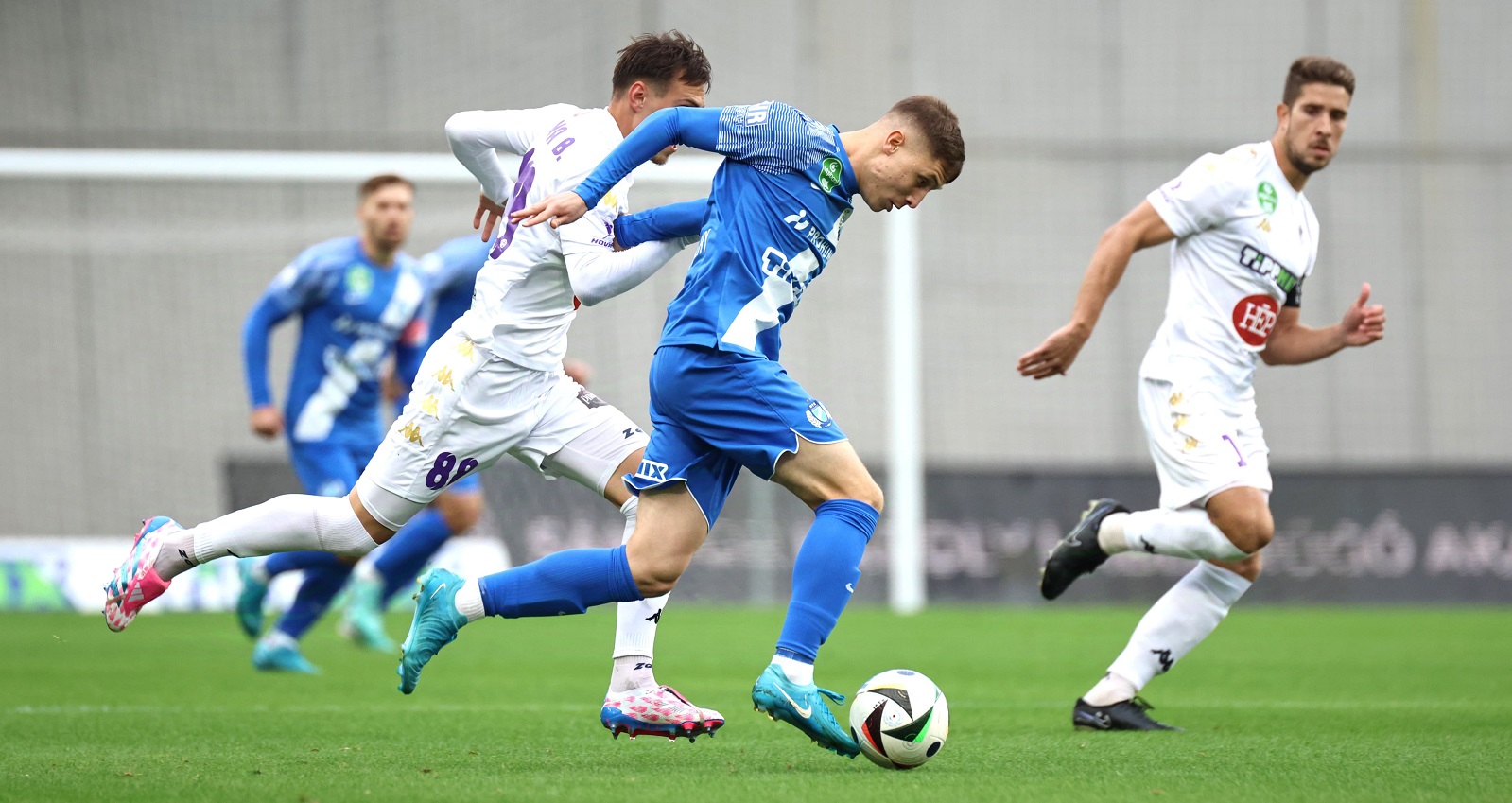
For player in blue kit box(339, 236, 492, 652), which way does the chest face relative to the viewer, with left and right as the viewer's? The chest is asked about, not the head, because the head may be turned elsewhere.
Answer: facing to the right of the viewer

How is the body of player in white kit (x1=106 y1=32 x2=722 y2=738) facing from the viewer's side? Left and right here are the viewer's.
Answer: facing to the right of the viewer

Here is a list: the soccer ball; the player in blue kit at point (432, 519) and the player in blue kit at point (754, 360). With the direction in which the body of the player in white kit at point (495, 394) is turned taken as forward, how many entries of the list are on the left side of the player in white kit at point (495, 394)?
1

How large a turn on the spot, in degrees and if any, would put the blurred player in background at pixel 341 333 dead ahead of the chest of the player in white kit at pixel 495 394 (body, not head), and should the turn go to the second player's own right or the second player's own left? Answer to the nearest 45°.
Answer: approximately 90° to the second player's own left

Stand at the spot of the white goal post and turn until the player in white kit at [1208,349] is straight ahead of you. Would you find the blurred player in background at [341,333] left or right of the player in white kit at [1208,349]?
right

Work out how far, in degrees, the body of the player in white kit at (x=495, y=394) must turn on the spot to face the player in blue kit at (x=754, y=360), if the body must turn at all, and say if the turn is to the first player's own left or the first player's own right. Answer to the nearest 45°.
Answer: approximately 45° to the first player's own right

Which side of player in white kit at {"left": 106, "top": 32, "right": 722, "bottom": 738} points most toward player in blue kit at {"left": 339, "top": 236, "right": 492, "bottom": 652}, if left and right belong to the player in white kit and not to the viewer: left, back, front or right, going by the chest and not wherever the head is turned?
left

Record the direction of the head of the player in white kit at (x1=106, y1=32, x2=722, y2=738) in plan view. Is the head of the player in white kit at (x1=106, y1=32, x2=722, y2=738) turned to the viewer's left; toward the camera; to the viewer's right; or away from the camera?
to the viewer's right

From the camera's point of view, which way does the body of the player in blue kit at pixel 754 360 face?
to the viewer's right

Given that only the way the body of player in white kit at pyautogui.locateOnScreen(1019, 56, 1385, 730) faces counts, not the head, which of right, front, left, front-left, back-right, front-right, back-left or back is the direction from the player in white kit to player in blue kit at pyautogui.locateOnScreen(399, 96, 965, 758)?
right

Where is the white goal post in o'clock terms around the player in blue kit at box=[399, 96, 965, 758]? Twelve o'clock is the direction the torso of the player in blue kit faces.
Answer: The white goal post is roughly at 9 o'clock from the player in blue kit.

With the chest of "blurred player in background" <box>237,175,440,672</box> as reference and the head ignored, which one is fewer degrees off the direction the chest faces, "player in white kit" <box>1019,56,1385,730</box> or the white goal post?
the player in white kit
